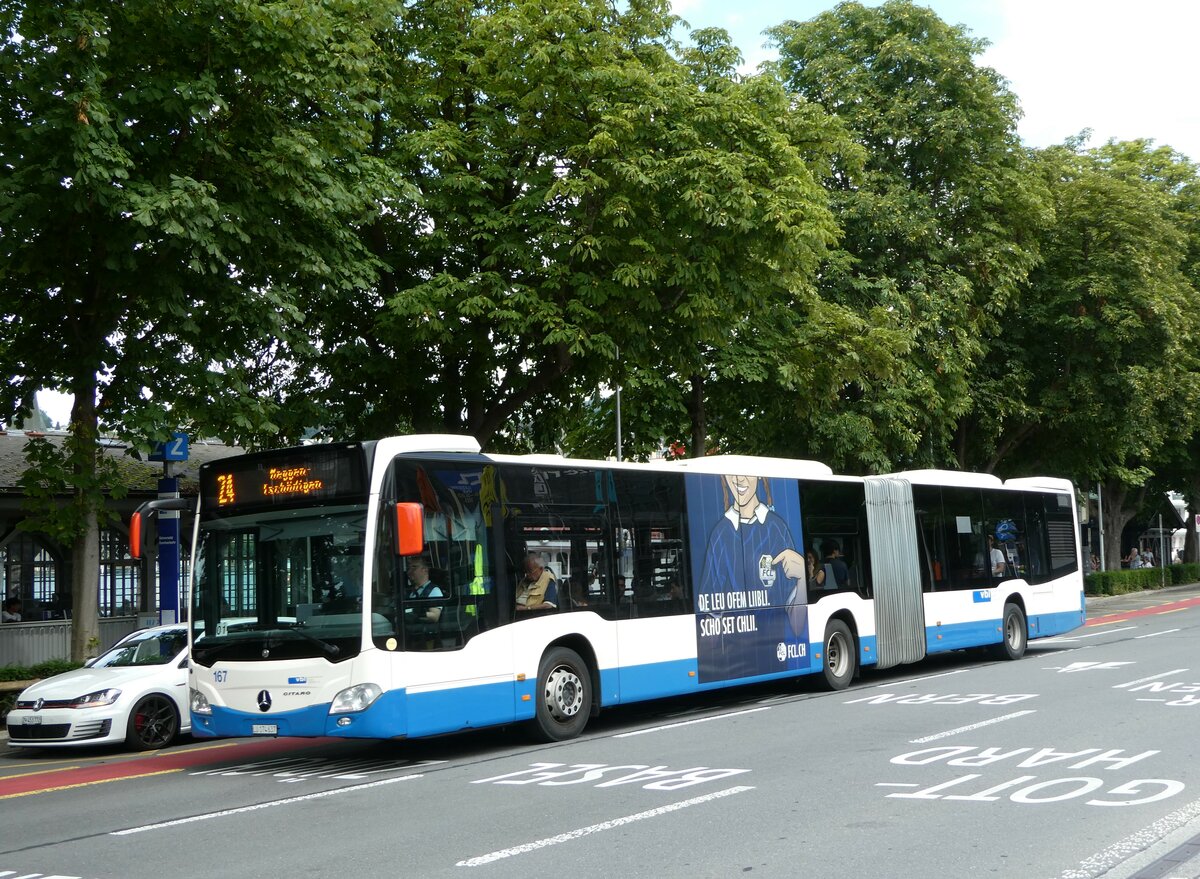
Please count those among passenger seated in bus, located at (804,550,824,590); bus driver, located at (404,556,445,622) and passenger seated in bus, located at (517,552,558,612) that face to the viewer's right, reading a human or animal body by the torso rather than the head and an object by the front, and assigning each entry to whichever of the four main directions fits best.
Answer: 0

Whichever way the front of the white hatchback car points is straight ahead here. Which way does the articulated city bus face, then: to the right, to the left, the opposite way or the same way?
the same way

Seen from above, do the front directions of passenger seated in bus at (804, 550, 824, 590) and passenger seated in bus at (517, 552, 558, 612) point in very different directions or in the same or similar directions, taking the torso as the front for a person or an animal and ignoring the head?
same or similar directions

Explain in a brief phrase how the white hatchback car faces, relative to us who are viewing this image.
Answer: facing the viewer and to the left of the viewer

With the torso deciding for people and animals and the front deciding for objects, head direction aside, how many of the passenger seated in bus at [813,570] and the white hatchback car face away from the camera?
0

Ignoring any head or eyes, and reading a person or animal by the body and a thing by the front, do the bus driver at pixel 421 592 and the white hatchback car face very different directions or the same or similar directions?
same or similar directions

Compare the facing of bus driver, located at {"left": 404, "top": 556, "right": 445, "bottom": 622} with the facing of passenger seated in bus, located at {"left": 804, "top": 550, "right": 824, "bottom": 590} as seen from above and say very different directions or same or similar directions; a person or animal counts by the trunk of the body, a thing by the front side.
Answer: same or similar directions

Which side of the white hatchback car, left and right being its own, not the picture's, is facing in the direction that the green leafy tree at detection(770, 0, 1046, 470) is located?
back

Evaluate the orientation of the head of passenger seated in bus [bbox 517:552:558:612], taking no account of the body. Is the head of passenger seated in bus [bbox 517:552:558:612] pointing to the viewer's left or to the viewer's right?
to the viewer's left

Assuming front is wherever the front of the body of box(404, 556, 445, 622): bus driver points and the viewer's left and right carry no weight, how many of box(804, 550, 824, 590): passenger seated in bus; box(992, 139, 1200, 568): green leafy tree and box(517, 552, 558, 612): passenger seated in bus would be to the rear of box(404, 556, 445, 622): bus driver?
3

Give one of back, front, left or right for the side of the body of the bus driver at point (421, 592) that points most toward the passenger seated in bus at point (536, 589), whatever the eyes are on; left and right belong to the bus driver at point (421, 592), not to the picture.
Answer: back

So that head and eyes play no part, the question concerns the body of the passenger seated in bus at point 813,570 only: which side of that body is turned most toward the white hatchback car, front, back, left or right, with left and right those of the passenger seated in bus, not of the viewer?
front

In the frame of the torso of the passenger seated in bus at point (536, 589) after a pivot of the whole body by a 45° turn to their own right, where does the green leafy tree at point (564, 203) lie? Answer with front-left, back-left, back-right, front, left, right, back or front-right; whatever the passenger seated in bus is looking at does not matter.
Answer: right

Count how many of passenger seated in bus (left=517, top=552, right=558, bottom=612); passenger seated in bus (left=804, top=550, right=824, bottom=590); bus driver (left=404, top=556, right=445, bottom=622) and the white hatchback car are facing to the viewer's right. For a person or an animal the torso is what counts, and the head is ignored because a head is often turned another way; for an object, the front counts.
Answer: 0

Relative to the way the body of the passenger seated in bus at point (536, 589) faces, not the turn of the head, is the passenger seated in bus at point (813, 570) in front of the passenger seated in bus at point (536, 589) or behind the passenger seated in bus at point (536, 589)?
behind

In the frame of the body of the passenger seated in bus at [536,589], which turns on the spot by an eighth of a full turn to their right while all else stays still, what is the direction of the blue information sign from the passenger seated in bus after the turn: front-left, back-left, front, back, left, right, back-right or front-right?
front-right

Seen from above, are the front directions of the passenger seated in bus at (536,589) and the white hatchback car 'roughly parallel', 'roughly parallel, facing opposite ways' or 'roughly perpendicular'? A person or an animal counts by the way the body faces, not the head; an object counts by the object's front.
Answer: roughly parallel
